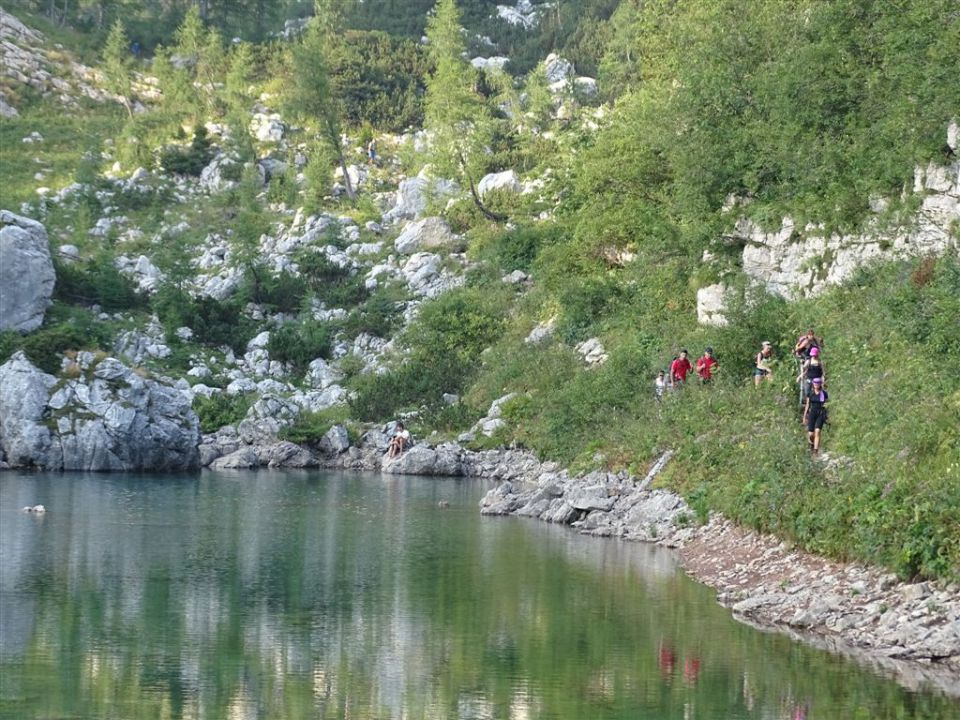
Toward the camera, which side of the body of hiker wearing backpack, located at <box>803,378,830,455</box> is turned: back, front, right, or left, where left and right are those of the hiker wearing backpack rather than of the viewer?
front

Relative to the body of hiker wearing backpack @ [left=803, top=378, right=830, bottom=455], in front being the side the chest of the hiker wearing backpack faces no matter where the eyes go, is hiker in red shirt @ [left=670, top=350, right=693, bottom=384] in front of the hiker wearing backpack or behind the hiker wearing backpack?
behind
